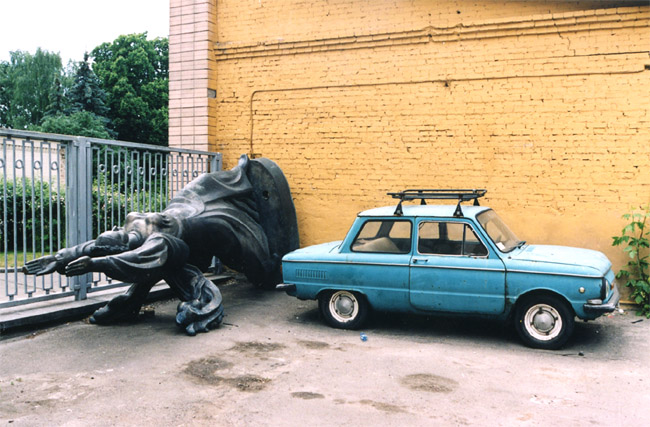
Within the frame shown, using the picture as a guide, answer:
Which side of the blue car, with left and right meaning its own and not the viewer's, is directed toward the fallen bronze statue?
back

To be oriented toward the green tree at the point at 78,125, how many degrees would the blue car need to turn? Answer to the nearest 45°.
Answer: approximately 135° to its left

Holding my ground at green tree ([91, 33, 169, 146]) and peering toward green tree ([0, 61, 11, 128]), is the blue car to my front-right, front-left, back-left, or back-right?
back-left

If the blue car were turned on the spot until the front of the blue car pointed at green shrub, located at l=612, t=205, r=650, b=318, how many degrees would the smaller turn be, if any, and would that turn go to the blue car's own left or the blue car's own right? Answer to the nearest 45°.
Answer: approximately 45° to the blue car's own left

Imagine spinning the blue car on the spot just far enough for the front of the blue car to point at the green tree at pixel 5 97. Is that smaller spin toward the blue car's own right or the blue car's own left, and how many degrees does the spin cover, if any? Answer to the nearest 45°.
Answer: approximately 135° to the blue car's own left

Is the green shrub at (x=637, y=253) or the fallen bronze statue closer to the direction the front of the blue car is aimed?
the green shrub

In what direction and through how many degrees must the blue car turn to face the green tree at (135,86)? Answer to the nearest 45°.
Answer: approximately 135° to its left

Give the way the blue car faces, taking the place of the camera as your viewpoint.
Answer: facing to the right of the viewer

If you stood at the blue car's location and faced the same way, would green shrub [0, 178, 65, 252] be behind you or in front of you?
behind
